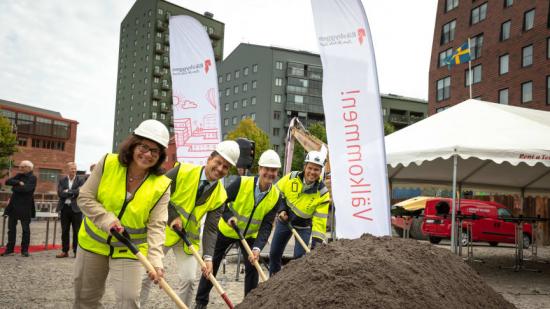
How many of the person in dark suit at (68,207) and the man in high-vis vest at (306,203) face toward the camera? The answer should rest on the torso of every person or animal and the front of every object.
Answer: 2

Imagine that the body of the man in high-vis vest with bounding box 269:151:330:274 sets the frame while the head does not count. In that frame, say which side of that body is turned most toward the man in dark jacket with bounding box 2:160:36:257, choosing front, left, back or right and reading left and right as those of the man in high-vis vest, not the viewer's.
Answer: right

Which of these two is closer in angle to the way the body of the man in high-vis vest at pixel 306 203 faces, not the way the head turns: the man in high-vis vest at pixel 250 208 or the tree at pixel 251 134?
the man in high-vis vest

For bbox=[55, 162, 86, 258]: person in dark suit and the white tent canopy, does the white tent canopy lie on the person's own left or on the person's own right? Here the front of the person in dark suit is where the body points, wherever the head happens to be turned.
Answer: on the person's own left

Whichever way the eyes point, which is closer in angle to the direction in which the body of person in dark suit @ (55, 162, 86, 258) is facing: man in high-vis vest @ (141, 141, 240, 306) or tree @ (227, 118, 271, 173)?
the man in high-vis vest

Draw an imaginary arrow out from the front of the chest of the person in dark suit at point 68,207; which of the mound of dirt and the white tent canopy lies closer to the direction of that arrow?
the mound of dirt

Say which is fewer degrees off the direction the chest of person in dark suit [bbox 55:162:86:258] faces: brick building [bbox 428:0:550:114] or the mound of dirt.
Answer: the mound of dirt

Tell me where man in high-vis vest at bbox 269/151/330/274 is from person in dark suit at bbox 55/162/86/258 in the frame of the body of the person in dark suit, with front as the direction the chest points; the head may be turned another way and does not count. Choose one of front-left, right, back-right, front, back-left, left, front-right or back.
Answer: front-left

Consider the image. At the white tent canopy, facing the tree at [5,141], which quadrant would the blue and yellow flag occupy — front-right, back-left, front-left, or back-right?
front-right

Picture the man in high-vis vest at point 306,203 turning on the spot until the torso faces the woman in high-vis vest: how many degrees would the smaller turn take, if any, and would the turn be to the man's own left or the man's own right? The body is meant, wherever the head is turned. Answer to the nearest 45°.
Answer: approximately 45° to the man's own right

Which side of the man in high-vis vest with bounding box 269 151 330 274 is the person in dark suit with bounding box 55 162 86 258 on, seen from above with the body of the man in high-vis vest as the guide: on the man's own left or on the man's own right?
on the man's own right

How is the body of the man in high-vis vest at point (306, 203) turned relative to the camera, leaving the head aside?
toward the camera

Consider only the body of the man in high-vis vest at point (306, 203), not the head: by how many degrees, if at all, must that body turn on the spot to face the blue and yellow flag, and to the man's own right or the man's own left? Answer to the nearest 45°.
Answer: approximately 135° to the man's own left

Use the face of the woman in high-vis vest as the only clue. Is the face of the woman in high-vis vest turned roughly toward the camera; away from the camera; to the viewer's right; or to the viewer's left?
toward the camera

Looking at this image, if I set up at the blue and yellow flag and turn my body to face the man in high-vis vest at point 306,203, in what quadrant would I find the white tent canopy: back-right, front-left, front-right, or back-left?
front-left

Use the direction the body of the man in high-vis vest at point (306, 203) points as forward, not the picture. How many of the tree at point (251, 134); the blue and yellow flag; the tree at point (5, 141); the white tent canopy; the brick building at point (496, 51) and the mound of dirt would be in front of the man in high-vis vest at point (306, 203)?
1

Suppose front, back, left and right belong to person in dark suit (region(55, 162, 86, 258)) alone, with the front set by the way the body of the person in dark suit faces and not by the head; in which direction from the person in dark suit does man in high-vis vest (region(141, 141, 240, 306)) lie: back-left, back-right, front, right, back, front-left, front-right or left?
front

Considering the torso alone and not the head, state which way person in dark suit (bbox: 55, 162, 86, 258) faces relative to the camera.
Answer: toward the camera
